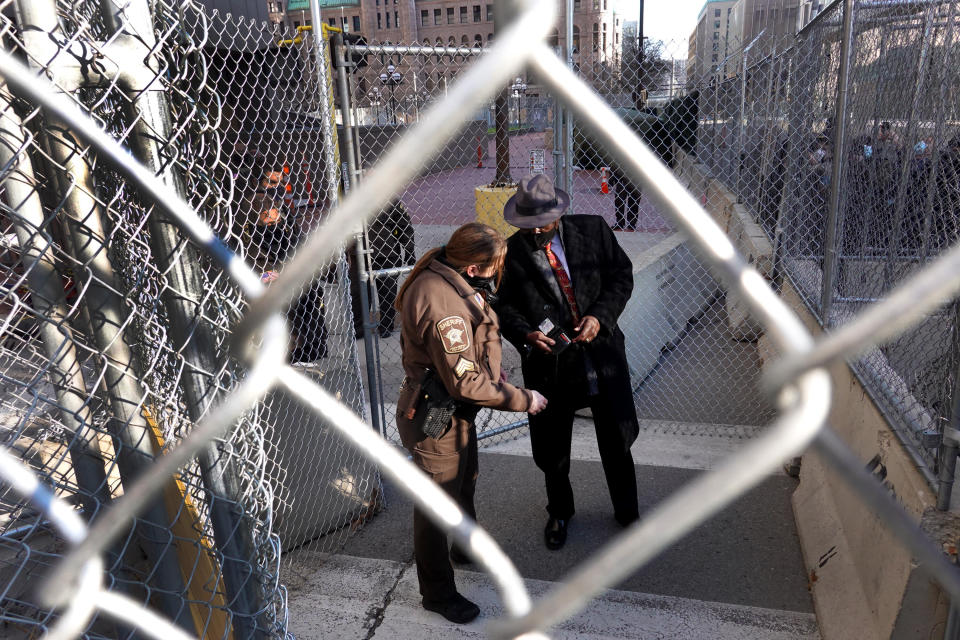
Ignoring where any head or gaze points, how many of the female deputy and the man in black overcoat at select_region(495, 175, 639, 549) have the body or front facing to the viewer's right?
1

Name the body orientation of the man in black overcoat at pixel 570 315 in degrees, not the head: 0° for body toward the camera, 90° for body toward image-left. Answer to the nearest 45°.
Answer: approximately 0°

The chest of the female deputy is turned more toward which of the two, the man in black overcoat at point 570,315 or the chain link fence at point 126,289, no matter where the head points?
the man in black overcoat

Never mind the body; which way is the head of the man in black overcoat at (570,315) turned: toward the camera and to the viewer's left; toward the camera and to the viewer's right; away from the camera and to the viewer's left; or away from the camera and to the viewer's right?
toward the camera and to the viewer's left

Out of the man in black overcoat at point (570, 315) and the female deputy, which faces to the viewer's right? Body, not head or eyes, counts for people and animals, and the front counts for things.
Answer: the female deputy

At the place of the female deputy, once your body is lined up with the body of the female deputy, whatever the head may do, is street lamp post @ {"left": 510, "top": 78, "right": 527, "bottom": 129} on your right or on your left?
on your left

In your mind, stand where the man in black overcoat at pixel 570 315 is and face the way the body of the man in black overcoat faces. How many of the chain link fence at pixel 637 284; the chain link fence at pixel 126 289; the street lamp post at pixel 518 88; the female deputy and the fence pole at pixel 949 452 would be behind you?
2

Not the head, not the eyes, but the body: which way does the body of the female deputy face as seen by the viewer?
to the viewer's right
